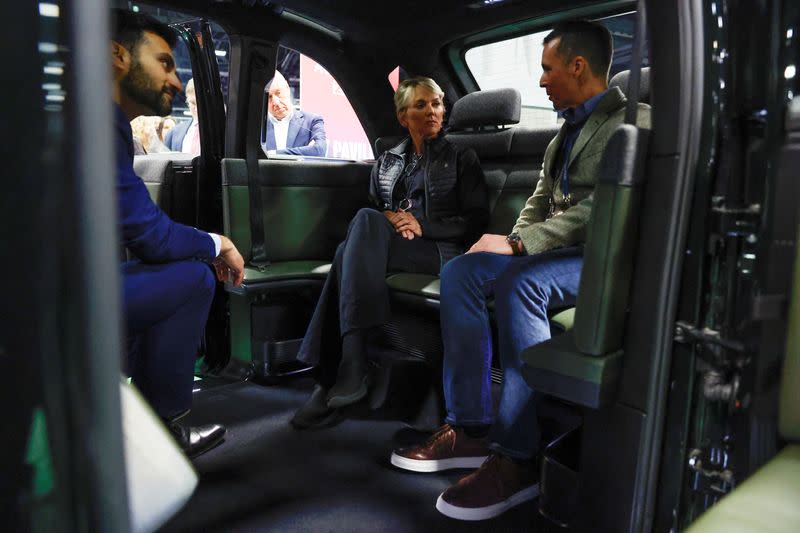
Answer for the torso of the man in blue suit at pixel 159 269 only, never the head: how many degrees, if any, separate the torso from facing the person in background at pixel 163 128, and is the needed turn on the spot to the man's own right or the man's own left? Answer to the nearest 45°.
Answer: approximately 90° to the man's own left

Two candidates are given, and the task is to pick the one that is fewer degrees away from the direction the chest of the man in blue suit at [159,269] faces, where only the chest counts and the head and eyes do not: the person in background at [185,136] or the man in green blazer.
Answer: the man in green blazer

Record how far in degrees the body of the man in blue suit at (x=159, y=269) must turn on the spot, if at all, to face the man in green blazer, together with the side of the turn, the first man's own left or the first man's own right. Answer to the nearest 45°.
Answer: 0° — they already face them

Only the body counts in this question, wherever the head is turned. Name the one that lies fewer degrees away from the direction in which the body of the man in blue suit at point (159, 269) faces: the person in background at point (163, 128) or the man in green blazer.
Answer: the man in green blazer

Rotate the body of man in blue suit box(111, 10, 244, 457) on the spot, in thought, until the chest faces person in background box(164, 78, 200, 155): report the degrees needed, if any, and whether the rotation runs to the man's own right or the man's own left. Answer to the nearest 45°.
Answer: approximately 90° to the man's own left

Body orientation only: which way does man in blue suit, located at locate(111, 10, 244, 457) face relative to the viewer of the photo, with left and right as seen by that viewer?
facing to the right of the viewer
